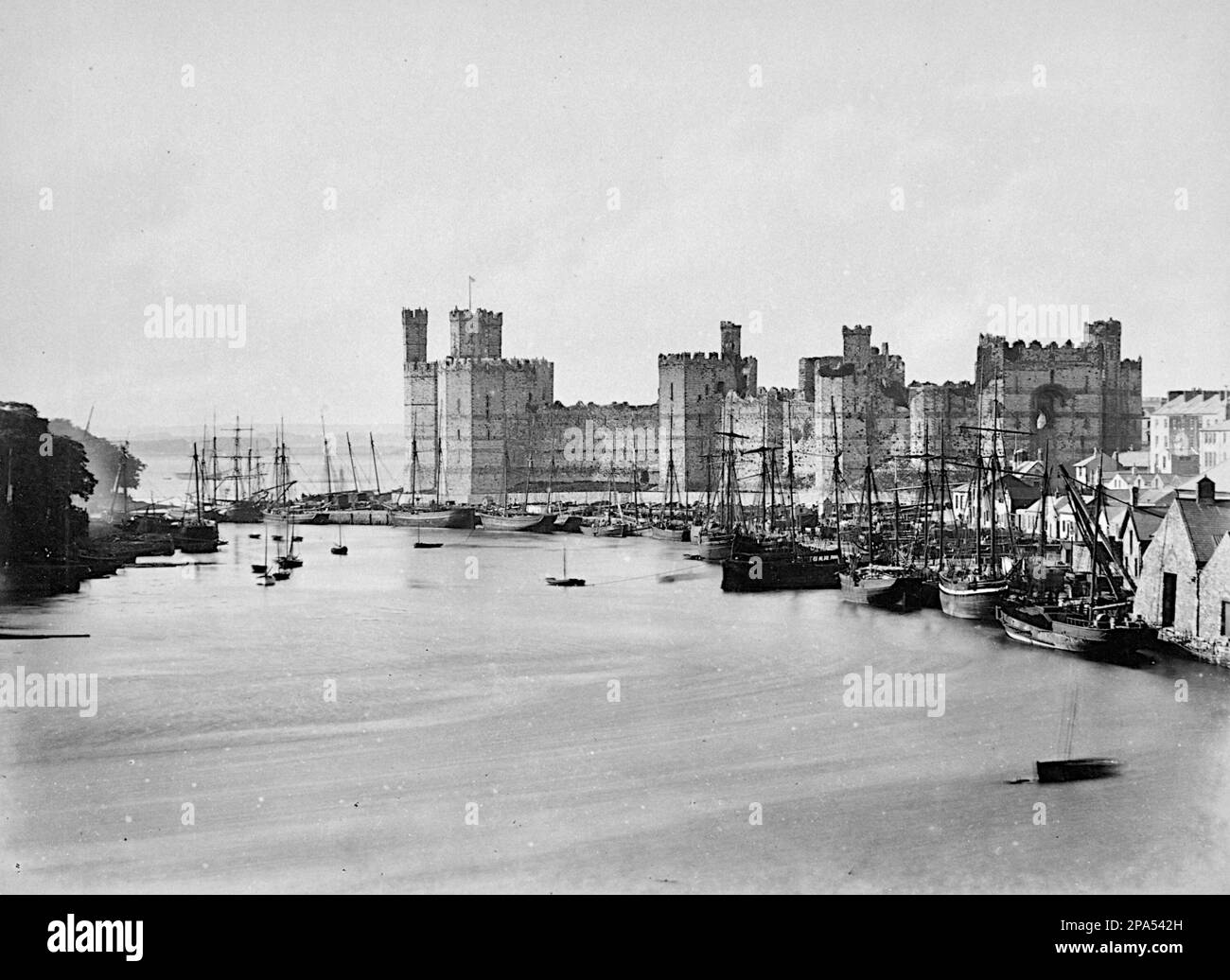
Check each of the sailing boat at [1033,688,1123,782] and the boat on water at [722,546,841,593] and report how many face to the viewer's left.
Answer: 2

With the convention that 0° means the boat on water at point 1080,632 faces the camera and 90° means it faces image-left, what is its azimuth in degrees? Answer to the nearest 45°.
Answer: approximately 135°

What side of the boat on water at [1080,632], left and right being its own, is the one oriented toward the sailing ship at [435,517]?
front

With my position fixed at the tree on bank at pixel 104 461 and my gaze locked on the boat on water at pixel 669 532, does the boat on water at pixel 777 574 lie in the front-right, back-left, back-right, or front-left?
front-right

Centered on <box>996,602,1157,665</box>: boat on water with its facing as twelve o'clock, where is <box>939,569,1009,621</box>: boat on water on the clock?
<box>939,569,1009,621</box>: boat on water is roughly at 1 o'clock from <box>996,602,1157,665</box>: boat on water.

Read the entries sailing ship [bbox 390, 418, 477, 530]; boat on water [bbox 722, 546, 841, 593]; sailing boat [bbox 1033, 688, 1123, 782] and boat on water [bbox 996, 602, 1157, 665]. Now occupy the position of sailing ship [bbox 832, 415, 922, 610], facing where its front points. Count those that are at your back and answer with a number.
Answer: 2

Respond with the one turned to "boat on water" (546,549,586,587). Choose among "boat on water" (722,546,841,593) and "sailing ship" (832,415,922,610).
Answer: "boat on water" (722,546,841,593)

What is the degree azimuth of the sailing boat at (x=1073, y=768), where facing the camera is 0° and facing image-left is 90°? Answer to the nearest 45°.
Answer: approximately 90°

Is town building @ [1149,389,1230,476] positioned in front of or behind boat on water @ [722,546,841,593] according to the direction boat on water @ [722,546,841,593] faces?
behind

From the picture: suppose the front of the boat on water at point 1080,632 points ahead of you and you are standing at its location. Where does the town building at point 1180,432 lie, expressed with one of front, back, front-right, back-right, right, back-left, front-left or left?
front-right

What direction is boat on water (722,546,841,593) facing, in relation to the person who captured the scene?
facing to the left of the viewer
